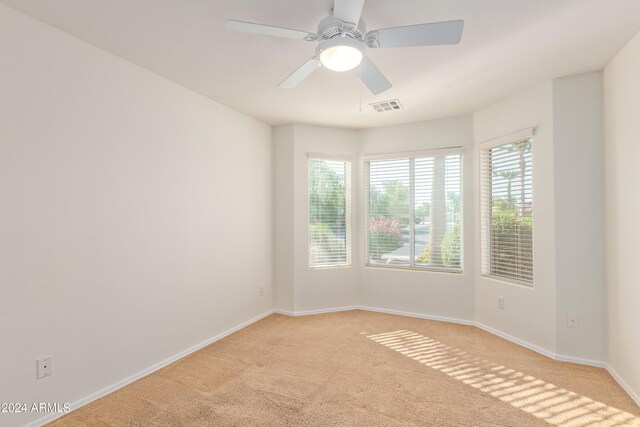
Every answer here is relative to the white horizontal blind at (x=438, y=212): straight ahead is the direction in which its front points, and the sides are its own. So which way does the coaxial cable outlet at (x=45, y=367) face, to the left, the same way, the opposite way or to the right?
to the left

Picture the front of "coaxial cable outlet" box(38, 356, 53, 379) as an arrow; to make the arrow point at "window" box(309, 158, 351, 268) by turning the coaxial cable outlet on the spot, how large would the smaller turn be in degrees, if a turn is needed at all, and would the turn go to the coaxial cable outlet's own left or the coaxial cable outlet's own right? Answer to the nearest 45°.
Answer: approximately 45° to the coaxial cable outlet's own left

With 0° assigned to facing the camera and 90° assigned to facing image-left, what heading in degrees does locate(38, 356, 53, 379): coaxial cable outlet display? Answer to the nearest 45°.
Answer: approximately 315°

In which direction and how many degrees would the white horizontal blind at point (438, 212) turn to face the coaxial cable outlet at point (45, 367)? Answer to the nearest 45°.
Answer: approximately 45° to its right

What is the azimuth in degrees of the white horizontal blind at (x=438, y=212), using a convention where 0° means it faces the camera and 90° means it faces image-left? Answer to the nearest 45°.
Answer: approximately 0°

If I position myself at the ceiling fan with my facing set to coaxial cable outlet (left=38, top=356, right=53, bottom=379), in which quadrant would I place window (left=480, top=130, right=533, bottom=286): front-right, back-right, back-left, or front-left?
back-right

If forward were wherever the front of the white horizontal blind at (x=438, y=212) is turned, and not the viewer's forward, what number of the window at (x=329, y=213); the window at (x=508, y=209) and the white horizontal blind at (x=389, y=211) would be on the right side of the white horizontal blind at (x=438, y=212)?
2

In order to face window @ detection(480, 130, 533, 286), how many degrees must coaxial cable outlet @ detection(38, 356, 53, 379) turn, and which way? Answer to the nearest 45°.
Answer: approximately 45° to its left

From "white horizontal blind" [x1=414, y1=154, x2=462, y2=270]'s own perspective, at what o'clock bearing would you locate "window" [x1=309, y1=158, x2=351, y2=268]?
The window is roughly at 3 o'clock from the white horizontal blind.

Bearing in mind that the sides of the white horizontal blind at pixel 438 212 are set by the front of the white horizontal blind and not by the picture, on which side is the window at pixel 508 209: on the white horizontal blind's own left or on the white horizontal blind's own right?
on the white horizontal blind's own left
